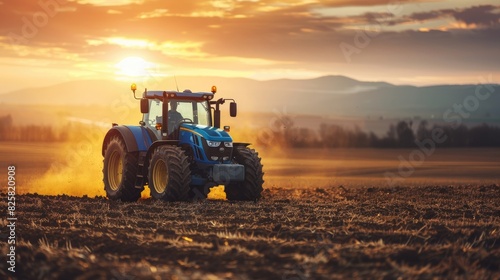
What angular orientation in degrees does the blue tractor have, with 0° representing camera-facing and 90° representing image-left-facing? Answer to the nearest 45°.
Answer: approximately 315°
